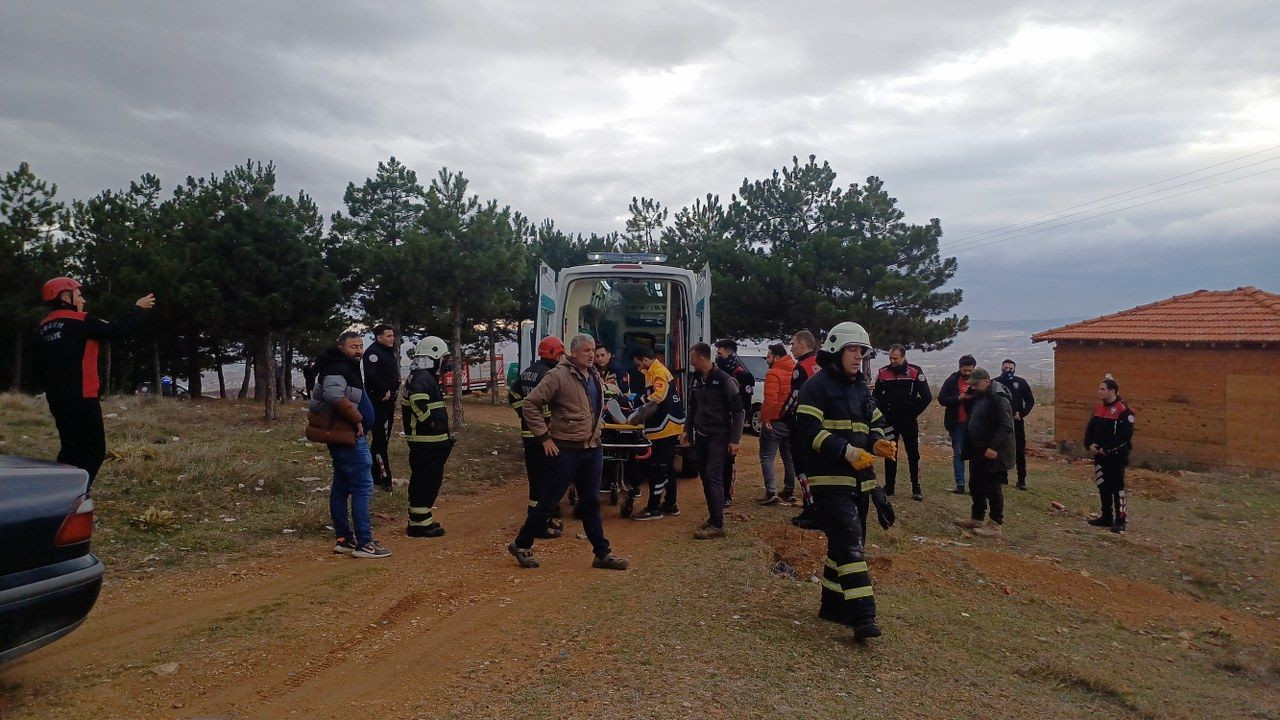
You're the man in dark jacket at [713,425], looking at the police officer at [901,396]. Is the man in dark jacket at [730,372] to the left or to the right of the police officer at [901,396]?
left

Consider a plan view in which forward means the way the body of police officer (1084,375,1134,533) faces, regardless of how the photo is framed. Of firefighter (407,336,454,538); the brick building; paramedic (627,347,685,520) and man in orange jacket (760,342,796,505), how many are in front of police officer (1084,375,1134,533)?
3

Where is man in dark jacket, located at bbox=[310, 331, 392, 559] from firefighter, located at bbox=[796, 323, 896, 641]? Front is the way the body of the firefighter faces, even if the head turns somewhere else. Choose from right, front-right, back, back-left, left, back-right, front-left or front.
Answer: back-right

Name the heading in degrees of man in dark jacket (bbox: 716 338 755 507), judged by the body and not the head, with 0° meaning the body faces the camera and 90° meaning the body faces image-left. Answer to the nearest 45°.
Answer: approximately 45°

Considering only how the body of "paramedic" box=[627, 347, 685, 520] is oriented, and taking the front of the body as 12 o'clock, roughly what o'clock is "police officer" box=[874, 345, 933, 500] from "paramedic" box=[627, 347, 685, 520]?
"police officer" box=[874, 345, 933, 500] is roughly at 5 o'clock from "paramedic" box=[627, 347, 685, 520].

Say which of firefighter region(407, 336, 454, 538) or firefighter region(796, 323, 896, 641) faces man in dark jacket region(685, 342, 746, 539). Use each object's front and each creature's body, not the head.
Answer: firefighter region(407, 336, 454, 538)

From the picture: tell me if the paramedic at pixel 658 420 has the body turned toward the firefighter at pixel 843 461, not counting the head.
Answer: no

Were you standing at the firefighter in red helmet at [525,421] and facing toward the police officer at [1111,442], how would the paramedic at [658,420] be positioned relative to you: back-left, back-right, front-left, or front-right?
front-left

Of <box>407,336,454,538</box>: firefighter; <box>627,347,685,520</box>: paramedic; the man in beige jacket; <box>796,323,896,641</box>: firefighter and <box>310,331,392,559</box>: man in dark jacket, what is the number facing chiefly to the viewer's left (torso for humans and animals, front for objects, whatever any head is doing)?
1

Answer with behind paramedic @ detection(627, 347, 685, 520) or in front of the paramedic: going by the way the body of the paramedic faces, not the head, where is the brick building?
behind

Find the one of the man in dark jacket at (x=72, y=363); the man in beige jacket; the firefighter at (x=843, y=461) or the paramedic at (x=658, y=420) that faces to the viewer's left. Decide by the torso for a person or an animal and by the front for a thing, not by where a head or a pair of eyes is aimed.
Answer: the paramedic at (x=658, y=420)

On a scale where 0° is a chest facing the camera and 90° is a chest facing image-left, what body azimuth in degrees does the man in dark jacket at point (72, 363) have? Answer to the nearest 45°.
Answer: approximately 225°

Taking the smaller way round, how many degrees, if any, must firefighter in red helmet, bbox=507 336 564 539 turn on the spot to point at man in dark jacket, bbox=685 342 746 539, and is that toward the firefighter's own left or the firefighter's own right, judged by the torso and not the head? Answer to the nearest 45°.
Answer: approximately 45° to the firefighter's own right

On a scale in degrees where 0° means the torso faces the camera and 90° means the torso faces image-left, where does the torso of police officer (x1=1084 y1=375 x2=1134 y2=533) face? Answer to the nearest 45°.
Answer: approximately 45°

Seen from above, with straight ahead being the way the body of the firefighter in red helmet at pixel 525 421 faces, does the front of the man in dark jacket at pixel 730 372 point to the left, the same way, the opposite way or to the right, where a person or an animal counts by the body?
the opposite way

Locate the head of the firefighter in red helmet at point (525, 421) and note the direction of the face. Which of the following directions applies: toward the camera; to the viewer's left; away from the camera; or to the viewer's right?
away from the camera

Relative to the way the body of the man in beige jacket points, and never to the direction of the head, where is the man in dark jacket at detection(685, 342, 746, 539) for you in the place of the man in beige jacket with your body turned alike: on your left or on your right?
on your left

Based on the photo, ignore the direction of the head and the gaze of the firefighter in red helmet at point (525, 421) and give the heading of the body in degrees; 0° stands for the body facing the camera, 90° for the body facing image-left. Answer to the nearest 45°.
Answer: approximately 225°
